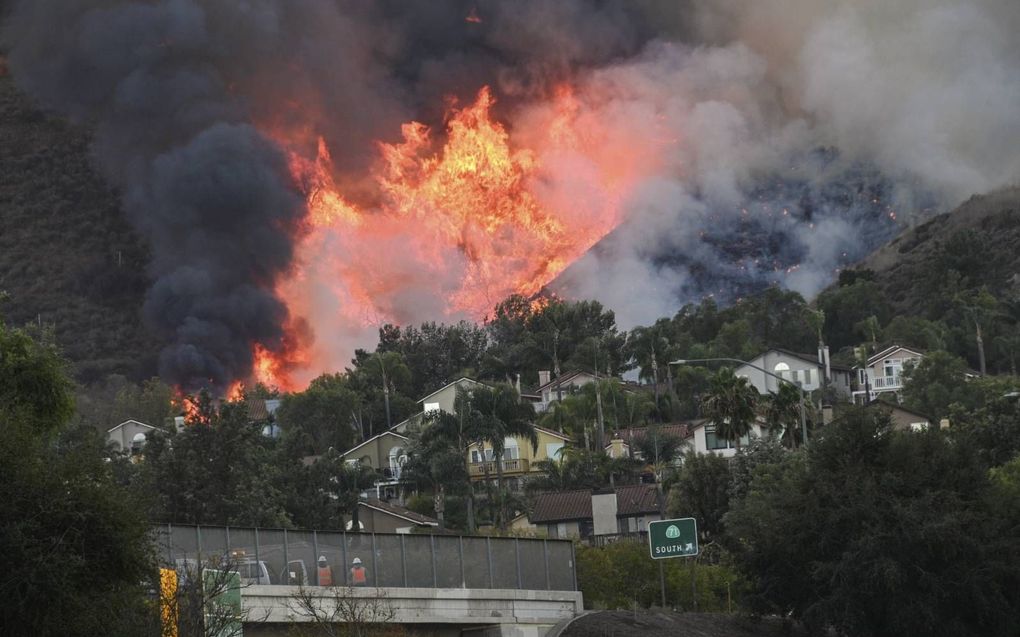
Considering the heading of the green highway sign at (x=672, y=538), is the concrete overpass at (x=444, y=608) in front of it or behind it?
in front

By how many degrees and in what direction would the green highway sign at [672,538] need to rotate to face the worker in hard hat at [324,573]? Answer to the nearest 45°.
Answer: approximately 45° to its right

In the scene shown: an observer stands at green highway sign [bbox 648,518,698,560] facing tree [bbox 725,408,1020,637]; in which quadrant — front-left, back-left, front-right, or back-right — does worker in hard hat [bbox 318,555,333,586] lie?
back-right

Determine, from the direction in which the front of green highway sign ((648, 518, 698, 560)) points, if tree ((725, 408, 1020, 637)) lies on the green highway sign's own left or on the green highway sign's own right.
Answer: on the green highway sign's own left

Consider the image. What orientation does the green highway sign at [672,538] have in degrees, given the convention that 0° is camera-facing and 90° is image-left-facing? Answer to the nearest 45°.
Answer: approximately 0°

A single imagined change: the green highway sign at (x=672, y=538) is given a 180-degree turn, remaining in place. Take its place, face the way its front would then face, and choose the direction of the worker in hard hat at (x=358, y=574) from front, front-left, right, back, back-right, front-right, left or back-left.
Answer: back-left

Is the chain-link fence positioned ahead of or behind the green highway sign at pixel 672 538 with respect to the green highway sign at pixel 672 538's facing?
ahead
